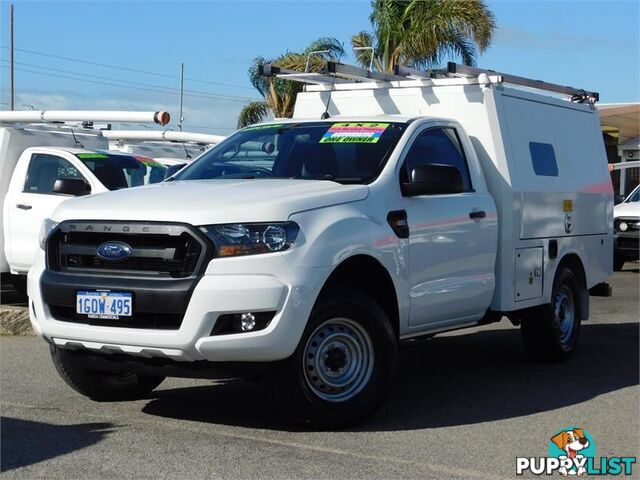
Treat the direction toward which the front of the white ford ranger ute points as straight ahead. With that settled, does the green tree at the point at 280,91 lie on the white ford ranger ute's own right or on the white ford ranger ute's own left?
on the white ford ranger ute's own right

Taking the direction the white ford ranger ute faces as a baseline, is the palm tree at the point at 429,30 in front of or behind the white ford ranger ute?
behind

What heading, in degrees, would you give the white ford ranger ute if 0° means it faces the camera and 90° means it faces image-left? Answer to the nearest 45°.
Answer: approximately 45°
